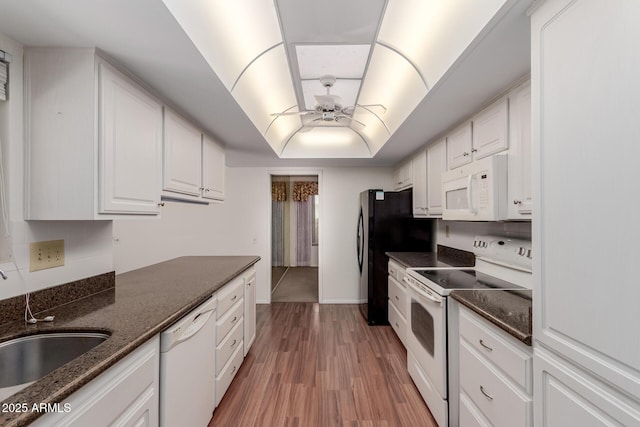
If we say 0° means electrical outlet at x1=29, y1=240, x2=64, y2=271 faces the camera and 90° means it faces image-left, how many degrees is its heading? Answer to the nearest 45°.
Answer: approximately 315°

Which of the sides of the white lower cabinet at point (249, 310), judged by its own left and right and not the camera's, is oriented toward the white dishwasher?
right

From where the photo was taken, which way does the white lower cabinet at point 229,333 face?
to the viewer's right

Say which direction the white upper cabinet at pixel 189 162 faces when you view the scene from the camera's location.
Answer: facing the viewer and to the right of the viewer

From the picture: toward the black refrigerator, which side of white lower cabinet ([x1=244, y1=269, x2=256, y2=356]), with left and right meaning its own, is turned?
front

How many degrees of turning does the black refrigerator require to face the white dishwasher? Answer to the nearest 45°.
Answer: approximately 90° to its left

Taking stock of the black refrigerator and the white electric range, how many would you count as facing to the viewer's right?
0

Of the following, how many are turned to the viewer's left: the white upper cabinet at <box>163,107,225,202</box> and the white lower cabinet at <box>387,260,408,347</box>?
1

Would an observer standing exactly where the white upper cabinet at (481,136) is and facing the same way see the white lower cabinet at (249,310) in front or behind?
in front

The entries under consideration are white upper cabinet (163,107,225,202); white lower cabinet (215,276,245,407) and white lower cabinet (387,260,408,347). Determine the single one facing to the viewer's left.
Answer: white lower cabinet (387,260,408,347)

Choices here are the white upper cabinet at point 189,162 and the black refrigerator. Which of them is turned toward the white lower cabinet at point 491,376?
the white upper cabinet

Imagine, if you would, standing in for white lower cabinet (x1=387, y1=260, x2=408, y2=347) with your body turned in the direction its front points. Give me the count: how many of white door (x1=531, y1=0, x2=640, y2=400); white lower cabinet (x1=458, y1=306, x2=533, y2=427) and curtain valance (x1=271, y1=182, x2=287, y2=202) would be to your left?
2

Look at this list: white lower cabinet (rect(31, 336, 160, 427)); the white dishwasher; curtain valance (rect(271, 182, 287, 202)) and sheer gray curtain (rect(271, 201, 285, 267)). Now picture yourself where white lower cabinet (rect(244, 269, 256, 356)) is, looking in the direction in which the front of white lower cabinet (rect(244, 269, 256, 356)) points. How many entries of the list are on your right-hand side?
2

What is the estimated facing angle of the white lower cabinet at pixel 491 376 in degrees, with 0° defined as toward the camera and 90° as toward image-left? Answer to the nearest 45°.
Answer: approximately 45°

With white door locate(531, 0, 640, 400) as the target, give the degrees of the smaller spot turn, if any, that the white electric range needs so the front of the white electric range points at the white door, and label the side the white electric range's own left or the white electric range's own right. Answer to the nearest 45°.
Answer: approximately 90° to the white electric range's own left

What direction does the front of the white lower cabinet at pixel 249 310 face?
to the viewer's right
